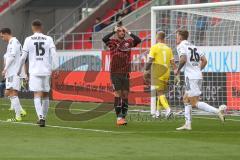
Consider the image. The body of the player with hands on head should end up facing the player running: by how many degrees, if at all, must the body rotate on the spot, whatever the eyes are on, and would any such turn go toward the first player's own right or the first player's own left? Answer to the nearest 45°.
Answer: approximately 45° to the first player's own left

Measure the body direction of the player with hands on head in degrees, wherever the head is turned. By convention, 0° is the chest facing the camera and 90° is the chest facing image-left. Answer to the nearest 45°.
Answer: approximately 0°

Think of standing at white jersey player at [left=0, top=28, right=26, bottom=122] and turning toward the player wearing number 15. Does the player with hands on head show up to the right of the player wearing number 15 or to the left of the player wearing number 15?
left

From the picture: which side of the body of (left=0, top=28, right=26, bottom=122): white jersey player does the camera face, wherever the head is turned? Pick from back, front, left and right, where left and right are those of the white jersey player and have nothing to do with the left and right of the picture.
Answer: left

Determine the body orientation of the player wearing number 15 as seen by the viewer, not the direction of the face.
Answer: away from the camera

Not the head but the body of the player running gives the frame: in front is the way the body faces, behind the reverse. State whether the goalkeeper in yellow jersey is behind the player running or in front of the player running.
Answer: in front

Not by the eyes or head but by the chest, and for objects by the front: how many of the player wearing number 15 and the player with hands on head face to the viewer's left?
0
